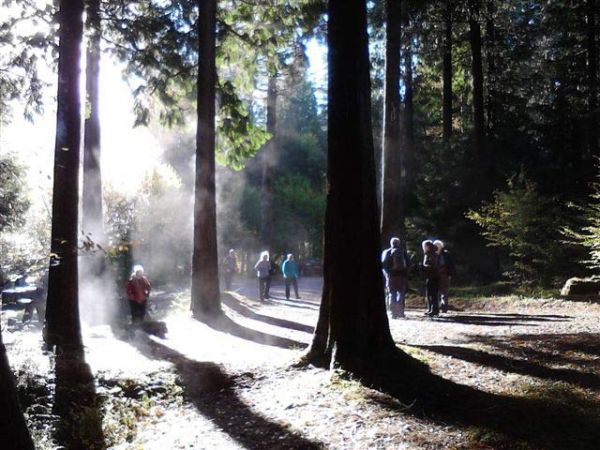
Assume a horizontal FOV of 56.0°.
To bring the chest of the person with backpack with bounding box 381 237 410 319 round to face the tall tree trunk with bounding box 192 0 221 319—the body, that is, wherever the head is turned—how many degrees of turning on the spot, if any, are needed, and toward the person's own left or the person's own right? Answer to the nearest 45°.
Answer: approximately 90° to the person's own left

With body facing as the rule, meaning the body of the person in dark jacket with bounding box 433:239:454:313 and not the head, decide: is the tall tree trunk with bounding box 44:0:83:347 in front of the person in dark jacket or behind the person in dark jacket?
in front

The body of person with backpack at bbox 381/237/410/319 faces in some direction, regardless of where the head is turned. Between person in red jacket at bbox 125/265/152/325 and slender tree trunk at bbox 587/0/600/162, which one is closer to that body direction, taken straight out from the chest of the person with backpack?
the slender tree trunk

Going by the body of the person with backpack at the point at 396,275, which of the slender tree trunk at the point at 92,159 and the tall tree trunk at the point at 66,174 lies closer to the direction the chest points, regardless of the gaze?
the slender tree trunk

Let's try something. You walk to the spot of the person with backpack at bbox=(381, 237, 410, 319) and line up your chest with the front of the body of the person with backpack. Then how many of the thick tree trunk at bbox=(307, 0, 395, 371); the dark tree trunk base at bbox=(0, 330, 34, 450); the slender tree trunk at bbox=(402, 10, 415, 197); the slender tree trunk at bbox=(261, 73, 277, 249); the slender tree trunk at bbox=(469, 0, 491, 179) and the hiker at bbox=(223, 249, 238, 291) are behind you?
2

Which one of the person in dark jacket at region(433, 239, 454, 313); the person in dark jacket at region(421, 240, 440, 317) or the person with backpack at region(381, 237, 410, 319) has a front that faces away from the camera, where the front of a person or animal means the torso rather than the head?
the person with backpack

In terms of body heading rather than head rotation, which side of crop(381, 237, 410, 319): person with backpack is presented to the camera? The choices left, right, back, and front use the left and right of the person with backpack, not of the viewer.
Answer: back

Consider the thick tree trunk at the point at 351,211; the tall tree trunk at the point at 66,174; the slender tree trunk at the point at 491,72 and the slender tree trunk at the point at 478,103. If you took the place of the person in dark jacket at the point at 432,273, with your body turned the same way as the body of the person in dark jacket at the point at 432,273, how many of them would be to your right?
2
